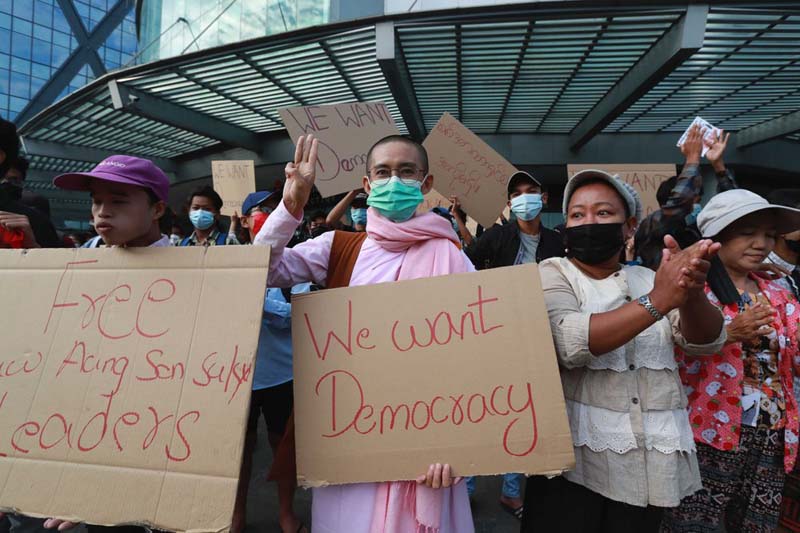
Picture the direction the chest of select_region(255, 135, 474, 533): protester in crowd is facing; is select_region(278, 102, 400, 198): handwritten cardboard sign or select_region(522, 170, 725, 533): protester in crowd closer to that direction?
the protester in crowd

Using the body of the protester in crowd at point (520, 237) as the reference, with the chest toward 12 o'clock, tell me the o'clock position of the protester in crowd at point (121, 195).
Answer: the protester in crowd at point (121, 195) is roughly at 1 o'clock from the protester in crowd at point (520, 237).

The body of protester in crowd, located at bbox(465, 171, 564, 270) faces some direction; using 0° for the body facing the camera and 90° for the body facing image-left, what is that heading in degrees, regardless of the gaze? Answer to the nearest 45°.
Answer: approximately 0°

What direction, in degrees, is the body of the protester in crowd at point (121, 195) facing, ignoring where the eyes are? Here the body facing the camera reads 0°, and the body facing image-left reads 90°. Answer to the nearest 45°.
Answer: approximately 45°

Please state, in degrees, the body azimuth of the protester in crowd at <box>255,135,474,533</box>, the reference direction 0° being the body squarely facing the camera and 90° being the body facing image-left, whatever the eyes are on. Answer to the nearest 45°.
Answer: approximately 0°

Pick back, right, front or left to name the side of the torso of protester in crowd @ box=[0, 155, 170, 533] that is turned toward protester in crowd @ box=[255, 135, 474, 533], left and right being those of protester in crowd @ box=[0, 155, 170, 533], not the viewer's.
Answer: left

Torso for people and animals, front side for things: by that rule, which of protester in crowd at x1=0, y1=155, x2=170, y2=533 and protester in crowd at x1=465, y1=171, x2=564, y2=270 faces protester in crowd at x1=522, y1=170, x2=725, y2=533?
protester in crowd at x1=465, y1=171, x2=564, y2=270

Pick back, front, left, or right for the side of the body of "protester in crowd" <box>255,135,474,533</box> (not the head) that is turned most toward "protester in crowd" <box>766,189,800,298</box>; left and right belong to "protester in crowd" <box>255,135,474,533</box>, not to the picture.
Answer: left

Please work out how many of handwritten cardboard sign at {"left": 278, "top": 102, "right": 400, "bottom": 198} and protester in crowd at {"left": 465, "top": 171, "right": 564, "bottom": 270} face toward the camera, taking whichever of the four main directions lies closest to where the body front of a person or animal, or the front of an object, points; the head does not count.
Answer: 2
